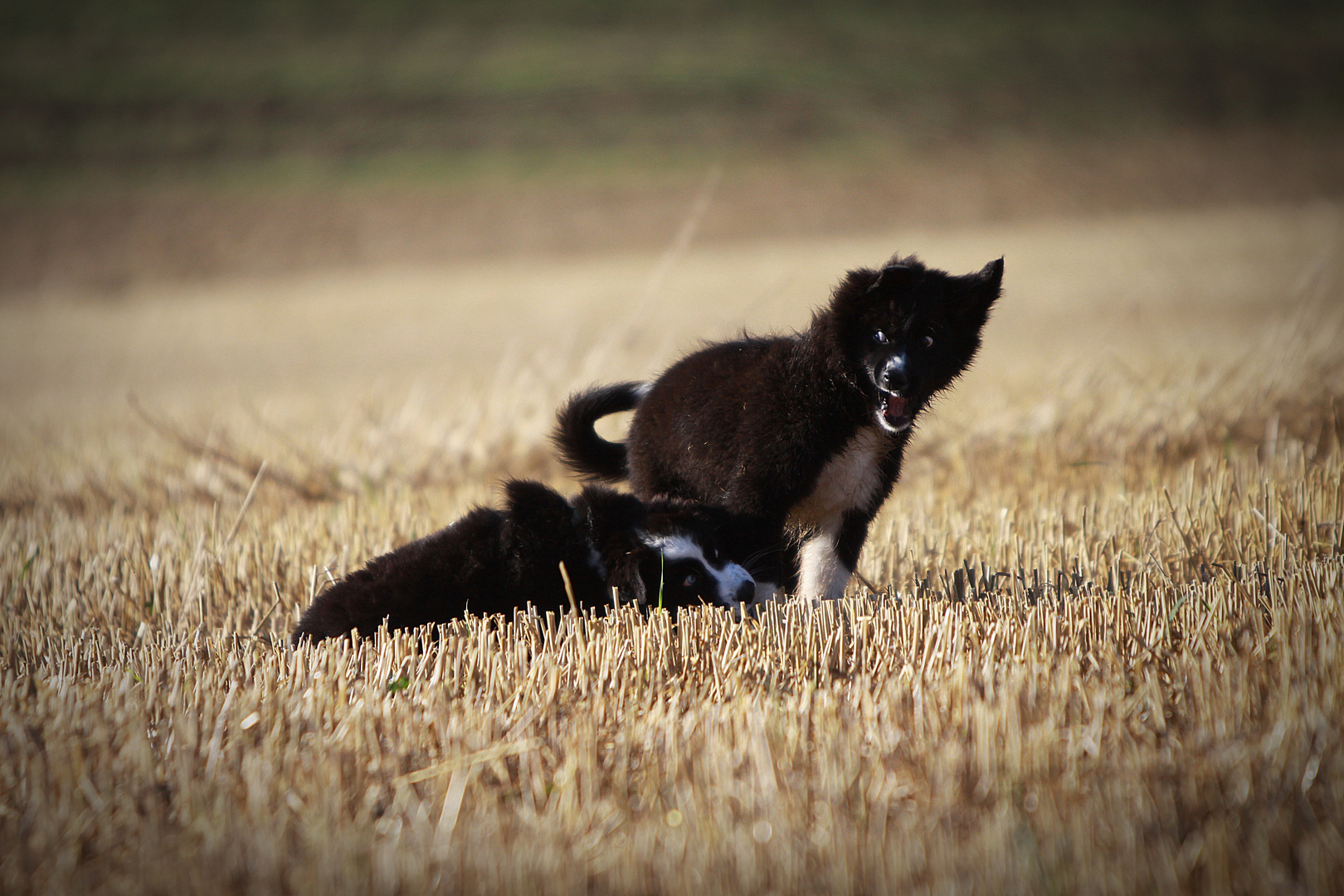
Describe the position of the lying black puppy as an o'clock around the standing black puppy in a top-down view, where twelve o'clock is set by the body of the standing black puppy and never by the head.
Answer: The lying black puppy is roughly at 4 o'clock from the standing black puppy.

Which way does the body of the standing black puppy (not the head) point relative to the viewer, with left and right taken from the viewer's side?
facing the viewer and to the right of the viewer
